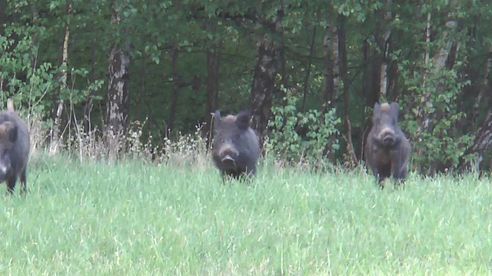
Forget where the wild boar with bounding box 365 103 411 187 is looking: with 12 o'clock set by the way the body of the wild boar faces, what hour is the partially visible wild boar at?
The partially visible wild boar is roughly at 2 o'clock from the wild boar.

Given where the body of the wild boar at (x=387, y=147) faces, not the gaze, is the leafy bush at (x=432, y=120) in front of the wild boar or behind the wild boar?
behind

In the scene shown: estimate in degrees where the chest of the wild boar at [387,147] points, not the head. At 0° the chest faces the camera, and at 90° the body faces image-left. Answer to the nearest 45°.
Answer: approximately 0°

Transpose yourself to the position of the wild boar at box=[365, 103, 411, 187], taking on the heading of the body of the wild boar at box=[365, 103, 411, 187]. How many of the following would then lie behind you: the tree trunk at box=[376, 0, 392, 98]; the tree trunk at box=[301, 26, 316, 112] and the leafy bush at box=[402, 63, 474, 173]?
3

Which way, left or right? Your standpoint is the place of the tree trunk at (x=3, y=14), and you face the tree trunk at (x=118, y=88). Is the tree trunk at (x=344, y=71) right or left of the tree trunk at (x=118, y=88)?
left

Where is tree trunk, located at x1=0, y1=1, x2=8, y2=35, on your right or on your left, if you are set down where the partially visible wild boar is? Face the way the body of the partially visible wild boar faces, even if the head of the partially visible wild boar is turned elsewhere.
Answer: on your right

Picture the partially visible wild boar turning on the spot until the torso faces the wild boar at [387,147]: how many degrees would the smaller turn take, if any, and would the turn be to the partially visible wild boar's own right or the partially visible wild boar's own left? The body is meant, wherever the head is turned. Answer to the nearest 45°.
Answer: approximately 135° to the partially visible wild boar's own left

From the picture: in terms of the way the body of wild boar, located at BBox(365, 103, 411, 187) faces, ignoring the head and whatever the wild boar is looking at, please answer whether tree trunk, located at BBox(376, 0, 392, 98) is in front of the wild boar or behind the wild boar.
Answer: behind

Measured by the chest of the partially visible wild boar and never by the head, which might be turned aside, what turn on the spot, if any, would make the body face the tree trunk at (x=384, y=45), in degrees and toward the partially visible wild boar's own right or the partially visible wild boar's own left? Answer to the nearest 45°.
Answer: approximately 180°
